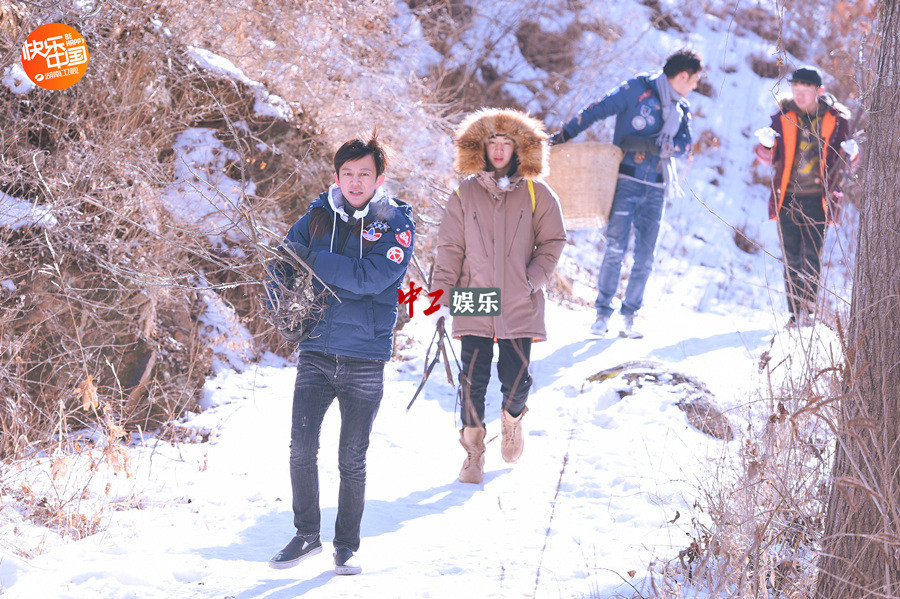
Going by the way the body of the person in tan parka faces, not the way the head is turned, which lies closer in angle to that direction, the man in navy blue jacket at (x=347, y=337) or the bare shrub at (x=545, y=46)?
the man in navy blue jacket

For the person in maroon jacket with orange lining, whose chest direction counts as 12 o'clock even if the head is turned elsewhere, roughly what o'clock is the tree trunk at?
The tree trunk is roughly at 12 o'clock from the person in maroon jacket with orange lining.

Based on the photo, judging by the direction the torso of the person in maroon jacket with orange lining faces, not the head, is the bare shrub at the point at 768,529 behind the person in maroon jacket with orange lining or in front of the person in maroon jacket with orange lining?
in front

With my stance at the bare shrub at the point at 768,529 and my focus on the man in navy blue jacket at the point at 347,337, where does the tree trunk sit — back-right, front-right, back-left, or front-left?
back-left

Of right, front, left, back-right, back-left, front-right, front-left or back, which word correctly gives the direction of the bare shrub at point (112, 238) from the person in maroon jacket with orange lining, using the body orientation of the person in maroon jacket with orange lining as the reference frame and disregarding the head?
front-right

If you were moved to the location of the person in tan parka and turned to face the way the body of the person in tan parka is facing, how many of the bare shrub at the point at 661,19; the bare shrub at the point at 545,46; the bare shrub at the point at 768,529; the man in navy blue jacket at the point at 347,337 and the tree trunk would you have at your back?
2

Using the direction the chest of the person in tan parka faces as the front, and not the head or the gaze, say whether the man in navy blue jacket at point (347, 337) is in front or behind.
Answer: in front

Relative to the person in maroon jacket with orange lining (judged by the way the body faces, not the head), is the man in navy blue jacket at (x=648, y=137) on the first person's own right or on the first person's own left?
on the first person's own right

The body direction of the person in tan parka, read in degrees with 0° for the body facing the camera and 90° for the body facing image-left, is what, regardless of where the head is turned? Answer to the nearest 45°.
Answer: approximately 0°

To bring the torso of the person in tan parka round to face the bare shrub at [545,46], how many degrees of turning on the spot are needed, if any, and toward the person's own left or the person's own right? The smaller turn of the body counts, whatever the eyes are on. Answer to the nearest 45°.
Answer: approximately 180°

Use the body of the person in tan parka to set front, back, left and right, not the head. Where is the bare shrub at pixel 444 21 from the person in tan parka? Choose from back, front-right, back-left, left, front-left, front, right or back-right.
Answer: back

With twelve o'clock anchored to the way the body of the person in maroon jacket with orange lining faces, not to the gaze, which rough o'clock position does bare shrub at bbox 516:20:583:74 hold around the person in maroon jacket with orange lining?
The bare shrub is roughly at 5 o'clock from the person in maroon jacket with orange lining.

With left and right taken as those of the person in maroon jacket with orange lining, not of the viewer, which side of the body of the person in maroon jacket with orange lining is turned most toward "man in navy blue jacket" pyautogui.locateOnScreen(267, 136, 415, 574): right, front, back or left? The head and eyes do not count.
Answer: front

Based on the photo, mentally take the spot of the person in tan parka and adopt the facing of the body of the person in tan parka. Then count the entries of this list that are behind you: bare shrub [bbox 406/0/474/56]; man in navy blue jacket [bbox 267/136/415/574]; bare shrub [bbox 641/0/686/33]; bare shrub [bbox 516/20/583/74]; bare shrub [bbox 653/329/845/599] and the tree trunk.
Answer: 3

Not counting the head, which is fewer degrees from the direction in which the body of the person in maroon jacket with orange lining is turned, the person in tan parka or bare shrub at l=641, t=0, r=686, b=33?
the person in tan parka

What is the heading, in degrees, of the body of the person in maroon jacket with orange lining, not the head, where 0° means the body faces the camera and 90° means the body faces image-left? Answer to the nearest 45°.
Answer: approximately 0°

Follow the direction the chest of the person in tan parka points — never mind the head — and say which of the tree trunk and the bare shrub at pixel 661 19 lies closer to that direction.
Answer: the tree trunk
